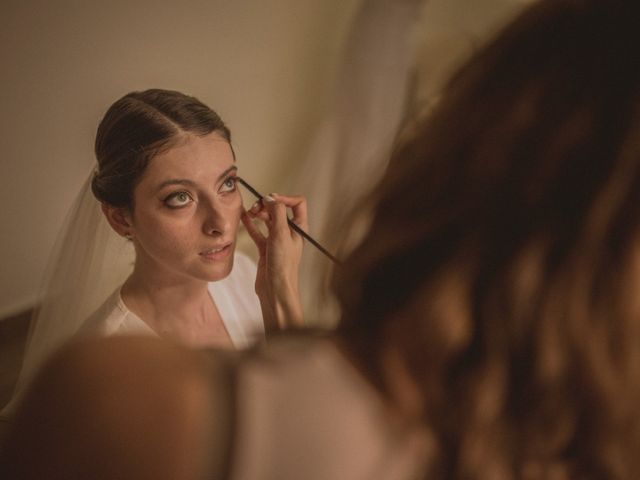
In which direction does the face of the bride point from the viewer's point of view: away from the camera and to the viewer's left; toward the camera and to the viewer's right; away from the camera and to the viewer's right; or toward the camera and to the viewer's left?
toward the camera and to the viewer's right

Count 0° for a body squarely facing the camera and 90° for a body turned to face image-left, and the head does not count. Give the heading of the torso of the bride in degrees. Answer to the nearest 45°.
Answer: approximately 315°
